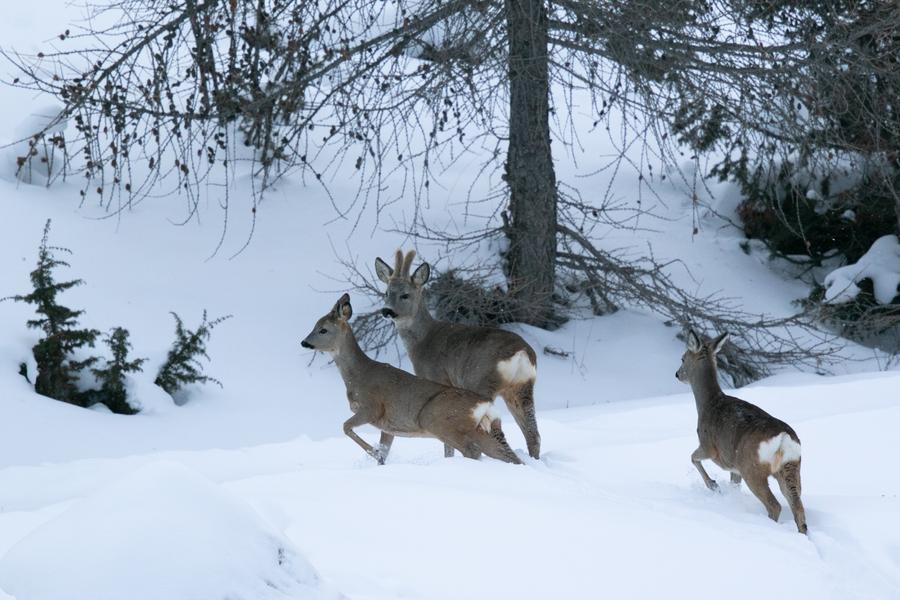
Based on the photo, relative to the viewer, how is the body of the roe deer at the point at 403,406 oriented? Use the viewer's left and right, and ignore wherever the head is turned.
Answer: facing to the left of the viewer

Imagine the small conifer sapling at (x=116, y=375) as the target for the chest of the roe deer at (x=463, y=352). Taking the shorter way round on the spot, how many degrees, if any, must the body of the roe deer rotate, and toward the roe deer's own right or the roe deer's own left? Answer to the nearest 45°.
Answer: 0° — it already faces it

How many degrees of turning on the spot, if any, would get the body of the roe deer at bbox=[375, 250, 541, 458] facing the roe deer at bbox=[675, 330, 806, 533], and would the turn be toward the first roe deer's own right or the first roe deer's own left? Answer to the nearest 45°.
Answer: approximately 180°

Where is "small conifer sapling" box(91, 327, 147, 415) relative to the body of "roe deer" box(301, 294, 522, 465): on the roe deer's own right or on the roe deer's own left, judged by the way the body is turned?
on the roe deer's own right

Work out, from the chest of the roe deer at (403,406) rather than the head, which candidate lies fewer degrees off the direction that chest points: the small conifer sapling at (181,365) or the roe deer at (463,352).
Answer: the small conifer sapling

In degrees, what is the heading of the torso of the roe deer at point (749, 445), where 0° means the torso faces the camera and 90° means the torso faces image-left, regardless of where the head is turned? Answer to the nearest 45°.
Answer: approximately 135°

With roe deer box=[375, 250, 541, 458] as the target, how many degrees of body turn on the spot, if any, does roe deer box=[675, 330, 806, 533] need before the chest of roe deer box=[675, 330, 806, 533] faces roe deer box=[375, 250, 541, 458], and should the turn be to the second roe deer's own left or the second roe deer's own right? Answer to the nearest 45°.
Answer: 0° — it already faces it

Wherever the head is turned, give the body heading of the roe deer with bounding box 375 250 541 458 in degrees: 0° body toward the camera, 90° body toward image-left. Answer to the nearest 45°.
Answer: approximately 135°

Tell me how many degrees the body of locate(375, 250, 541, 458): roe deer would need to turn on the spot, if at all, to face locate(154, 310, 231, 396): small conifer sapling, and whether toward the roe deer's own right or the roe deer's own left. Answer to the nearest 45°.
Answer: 0° — it already faces it
